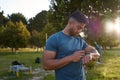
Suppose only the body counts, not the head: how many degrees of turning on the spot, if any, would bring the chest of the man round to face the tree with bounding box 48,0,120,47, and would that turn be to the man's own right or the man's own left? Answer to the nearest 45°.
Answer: approximately 135° to the man's own left
